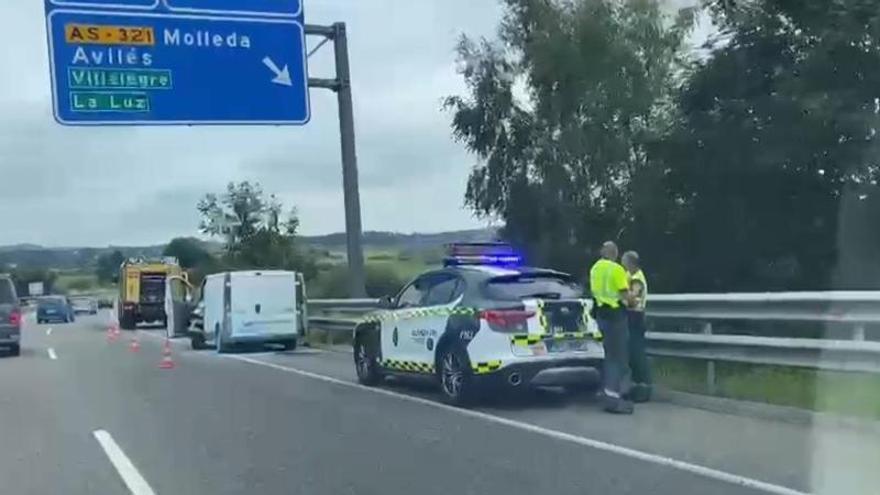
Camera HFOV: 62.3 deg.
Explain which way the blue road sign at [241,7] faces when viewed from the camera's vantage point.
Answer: facing the viewer

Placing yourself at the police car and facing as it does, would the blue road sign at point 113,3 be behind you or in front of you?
in front

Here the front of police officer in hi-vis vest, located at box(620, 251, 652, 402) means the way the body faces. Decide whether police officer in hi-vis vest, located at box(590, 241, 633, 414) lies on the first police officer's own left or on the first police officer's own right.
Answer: on the first police officer's own left

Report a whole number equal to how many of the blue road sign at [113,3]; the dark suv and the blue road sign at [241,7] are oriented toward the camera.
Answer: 2

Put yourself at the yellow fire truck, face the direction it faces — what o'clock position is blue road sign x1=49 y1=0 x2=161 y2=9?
The blue road sign is roughly at 6 o'clock from the yellow fire truck.

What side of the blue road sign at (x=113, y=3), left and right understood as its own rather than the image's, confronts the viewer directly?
front

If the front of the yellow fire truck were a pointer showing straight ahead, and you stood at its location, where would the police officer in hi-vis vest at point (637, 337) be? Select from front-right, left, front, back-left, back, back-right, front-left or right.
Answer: back

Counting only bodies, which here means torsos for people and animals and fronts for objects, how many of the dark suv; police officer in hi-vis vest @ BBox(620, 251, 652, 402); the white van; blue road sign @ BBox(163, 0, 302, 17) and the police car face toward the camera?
1

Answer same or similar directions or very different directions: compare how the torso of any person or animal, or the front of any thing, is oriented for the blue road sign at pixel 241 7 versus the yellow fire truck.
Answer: very different directions

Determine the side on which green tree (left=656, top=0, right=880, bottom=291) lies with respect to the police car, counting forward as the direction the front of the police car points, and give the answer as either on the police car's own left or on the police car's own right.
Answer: on the police car's own right

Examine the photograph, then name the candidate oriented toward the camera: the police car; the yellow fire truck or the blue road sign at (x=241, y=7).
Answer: the blue road sign

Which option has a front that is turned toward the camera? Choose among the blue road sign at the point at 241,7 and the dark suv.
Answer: the blue road sign

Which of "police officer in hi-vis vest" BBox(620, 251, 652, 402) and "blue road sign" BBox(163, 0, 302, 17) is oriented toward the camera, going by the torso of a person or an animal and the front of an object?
the blue road sign

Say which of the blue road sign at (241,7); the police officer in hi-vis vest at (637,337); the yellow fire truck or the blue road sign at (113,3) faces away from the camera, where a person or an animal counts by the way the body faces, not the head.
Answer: the yellow fire truck

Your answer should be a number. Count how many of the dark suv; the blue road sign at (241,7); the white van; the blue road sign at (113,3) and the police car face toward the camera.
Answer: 2

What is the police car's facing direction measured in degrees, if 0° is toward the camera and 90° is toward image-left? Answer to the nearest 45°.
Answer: approximately 135°
